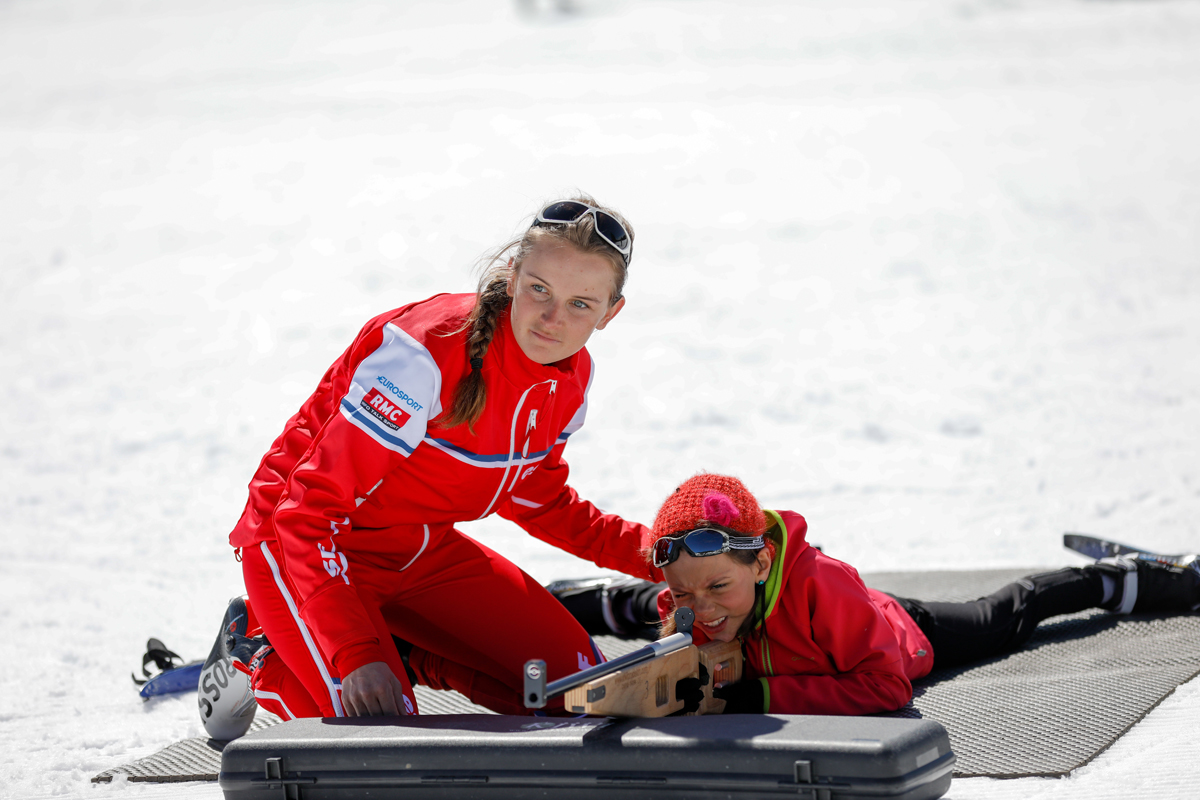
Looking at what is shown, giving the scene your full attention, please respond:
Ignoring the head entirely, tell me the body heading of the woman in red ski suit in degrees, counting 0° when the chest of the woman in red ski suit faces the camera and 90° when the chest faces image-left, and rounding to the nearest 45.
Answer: approximately 315°

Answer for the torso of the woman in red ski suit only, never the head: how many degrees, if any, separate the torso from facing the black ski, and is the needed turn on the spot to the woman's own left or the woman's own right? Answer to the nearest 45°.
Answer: approximately 90° to the woman's own left

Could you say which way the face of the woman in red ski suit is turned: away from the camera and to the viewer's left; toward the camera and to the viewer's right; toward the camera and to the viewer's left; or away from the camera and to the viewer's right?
toward the camera and to the viewer's right
